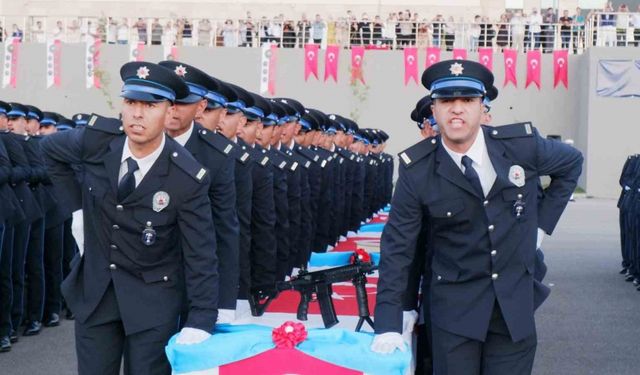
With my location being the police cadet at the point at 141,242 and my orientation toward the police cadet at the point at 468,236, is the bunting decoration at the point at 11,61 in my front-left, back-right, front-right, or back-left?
back-left

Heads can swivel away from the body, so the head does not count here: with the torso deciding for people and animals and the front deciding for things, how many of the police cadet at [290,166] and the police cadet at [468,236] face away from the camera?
0

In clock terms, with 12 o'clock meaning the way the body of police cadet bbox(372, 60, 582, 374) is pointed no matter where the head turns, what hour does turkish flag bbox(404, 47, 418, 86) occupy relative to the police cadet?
The turkish flag is roughly at 6 o'clock from the police cadet.

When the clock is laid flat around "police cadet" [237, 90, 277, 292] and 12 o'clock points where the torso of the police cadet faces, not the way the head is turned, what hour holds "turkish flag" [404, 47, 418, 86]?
The turkish flag is roughly at 5 o'clock from the police cadet.

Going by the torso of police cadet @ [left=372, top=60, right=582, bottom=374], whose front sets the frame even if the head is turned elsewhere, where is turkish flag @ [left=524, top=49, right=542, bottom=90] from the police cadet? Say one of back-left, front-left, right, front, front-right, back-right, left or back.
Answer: back

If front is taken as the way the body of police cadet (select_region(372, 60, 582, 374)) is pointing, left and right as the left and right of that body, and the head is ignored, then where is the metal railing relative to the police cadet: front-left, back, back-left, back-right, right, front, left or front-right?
back

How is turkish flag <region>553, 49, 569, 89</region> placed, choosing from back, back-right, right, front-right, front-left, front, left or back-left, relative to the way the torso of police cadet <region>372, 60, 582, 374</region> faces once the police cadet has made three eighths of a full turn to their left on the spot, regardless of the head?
front-left

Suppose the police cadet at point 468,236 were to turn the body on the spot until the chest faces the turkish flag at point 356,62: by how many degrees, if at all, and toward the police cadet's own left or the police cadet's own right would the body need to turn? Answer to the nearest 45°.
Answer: approximately 180°

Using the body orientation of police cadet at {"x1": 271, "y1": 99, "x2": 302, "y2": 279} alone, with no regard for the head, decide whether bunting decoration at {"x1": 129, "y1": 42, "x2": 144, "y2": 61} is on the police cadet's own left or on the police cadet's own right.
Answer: on the police cadet's own right

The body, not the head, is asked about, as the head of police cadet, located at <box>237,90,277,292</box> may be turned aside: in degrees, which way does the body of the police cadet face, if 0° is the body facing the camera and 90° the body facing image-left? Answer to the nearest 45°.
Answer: approximately 45°

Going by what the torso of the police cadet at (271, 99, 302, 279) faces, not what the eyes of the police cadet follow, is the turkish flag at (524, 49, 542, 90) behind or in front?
behind
